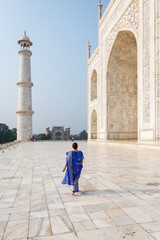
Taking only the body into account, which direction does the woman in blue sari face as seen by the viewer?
away from the camera

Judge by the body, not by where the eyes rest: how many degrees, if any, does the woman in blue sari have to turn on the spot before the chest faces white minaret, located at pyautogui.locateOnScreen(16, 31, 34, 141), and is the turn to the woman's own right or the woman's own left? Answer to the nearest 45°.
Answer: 0° — they already face it
